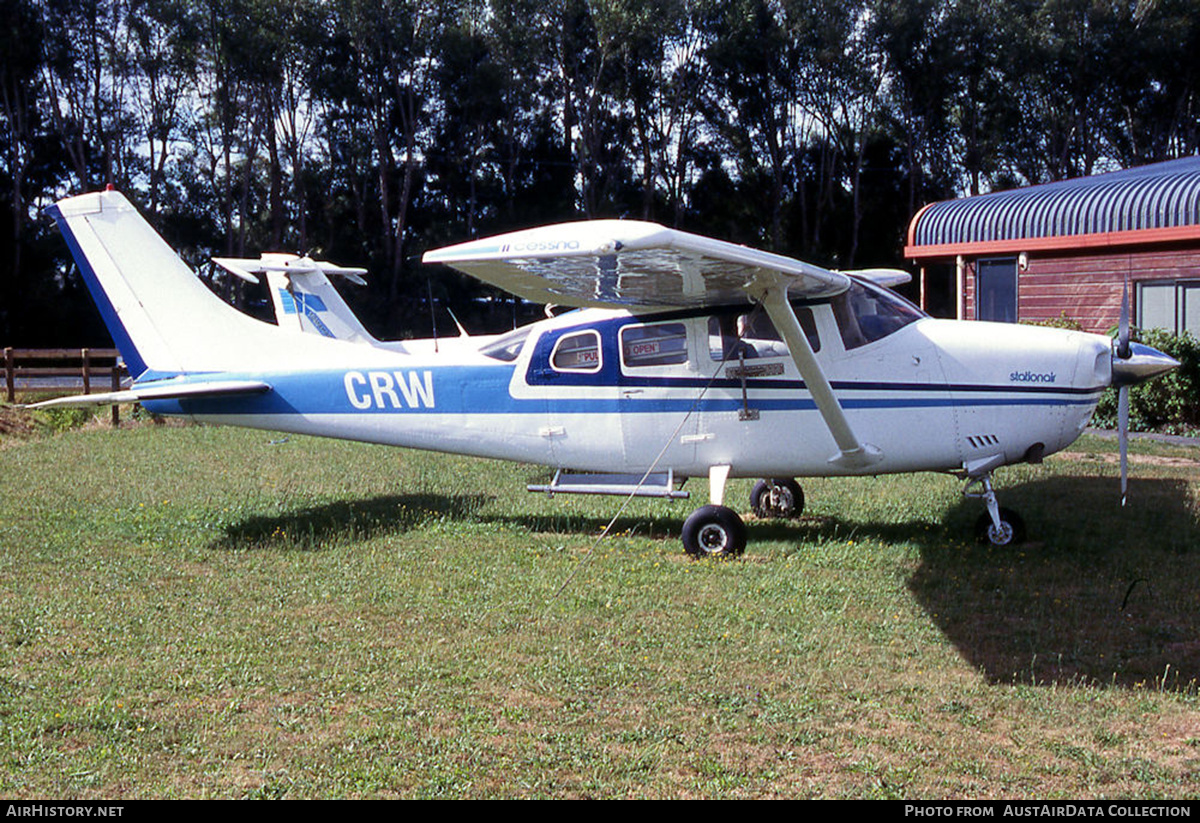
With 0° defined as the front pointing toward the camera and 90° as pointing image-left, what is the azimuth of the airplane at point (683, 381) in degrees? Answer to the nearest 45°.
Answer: approximately 270°

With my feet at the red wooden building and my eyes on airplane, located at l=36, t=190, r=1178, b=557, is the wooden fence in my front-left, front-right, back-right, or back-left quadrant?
front-right

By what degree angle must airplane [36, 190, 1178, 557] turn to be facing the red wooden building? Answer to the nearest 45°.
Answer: approximately 45° to its left

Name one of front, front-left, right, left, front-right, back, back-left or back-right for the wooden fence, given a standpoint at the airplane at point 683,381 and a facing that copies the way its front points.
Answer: back-left

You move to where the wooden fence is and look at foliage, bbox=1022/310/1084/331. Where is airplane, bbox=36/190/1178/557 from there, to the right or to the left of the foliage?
right

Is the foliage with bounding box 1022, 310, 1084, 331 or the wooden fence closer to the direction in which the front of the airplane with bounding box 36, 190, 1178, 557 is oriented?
the foliage

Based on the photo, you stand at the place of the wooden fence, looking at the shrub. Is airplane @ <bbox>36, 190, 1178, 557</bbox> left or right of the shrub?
right

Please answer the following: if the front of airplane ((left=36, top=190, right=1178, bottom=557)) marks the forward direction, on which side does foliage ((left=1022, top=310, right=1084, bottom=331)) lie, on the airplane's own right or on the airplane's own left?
on the airplane's own left

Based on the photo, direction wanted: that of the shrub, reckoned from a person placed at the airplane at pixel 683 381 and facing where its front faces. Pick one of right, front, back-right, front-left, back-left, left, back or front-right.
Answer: front-left

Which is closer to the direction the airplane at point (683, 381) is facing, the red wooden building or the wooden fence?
the red wooden building
